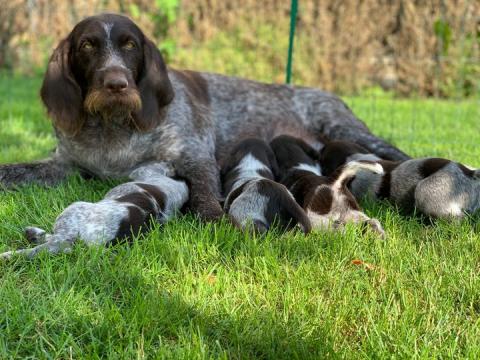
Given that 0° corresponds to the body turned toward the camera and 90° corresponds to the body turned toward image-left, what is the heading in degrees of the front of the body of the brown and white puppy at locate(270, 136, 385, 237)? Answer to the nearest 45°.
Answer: approximately 135°

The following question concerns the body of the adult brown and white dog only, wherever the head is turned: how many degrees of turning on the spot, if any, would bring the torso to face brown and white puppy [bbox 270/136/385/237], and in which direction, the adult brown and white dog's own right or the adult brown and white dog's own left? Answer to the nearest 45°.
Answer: approximately 90° to the adult brown and white dog's own left

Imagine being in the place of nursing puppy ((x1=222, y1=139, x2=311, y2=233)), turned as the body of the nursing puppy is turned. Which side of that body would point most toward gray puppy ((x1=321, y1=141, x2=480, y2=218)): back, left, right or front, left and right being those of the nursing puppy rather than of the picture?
right

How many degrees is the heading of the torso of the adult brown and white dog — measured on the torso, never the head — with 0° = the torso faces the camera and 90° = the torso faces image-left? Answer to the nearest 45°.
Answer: approximately 45°

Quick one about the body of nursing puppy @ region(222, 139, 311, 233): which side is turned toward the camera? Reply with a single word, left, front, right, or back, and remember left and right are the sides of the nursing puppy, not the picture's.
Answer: back
